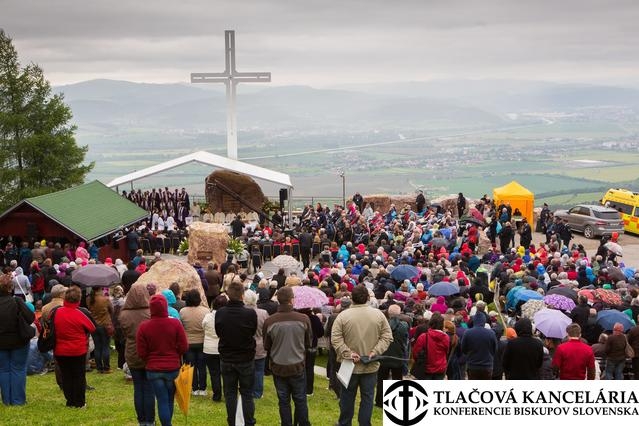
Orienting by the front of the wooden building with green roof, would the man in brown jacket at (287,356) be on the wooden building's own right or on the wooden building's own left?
on the wooden building's own left

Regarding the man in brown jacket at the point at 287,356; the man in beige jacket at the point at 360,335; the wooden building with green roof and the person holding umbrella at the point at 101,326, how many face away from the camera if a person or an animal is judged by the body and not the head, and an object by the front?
3

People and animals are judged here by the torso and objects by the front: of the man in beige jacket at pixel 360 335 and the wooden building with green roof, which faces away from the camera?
the man in beige jacket

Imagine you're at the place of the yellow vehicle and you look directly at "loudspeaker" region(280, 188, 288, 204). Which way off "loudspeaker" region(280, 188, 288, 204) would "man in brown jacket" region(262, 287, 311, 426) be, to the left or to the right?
left

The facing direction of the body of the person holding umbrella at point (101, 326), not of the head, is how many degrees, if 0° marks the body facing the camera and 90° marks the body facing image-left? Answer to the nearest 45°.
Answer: approximately 180°

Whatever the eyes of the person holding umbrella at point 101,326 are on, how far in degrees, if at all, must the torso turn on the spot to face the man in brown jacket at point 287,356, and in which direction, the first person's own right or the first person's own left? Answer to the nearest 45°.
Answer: approximately 135° to the first person's own right

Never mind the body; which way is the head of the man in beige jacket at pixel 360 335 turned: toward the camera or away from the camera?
away from the camera

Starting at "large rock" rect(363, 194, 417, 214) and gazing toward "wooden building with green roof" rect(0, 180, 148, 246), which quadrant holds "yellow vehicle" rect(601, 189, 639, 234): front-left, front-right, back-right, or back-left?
back-left

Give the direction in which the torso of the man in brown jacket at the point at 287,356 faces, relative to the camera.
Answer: away from the camera

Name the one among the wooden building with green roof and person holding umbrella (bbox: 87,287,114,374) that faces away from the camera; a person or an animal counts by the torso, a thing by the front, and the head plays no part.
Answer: the person holding umbrella

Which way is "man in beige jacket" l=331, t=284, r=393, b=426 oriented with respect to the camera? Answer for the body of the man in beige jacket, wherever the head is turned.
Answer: away from the camera

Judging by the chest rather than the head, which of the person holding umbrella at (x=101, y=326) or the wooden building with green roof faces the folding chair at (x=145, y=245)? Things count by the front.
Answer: the person holding umbrella

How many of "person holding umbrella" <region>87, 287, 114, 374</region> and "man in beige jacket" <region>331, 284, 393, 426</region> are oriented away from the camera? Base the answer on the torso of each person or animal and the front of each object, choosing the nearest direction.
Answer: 2
